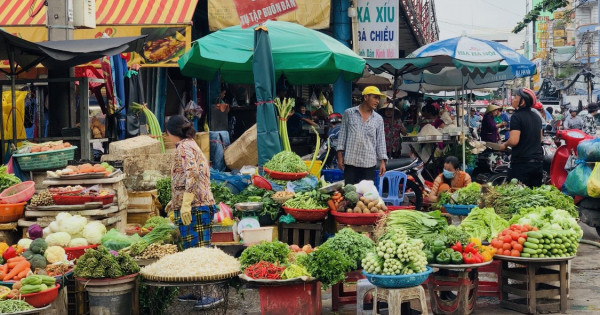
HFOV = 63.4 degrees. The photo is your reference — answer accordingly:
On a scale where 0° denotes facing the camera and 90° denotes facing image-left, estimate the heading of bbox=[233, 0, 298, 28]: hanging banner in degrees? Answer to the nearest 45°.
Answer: approximately 0°

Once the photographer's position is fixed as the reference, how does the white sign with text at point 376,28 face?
facing the viewer

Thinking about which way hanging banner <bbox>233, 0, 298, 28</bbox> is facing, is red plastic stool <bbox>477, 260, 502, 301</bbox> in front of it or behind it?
in front

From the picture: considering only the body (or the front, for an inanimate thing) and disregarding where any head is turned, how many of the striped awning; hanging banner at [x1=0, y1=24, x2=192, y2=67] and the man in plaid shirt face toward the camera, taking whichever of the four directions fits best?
3

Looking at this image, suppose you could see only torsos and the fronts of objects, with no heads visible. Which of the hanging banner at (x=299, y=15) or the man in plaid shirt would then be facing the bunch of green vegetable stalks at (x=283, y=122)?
the hanging banner

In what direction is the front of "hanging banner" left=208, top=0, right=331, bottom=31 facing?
toward the camera

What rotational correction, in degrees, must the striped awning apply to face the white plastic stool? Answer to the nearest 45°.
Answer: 0° — it already faces it

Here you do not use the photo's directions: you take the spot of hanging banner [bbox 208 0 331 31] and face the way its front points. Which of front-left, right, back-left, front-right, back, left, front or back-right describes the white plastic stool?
front

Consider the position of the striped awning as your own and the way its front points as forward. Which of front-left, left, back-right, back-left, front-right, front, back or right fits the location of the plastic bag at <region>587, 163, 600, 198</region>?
front-left

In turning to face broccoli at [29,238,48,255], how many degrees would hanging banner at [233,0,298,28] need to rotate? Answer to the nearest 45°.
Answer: approximately 45° to its right

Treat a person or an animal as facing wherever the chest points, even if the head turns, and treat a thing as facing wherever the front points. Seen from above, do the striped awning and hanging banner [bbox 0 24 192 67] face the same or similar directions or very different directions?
same or similar directions

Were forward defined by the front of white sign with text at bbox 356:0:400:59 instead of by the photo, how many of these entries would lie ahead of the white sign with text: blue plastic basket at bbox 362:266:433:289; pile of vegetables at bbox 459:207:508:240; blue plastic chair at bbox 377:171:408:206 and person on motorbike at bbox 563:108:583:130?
3

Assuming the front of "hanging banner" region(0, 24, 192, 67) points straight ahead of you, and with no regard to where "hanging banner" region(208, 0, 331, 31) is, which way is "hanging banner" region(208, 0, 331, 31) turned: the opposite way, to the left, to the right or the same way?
the same way

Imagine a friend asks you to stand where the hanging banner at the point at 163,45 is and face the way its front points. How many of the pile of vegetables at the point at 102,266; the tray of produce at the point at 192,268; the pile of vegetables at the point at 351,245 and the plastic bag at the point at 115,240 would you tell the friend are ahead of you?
4

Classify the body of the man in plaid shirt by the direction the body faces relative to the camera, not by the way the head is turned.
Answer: toward the camera

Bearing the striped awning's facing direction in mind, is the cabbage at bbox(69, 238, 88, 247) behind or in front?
in front

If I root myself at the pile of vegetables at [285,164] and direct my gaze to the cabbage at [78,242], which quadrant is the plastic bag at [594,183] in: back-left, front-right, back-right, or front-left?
back-left

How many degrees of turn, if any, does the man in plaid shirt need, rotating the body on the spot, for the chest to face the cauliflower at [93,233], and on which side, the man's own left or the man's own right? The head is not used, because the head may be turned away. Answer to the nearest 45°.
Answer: approximately 45° to the man's own right

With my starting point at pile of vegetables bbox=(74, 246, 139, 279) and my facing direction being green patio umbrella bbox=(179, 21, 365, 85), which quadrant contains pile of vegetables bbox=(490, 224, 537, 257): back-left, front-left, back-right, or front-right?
front-right

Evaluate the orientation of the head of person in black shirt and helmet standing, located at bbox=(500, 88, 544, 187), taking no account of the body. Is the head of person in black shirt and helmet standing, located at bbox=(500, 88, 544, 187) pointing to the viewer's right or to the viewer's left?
to the viewer's left
